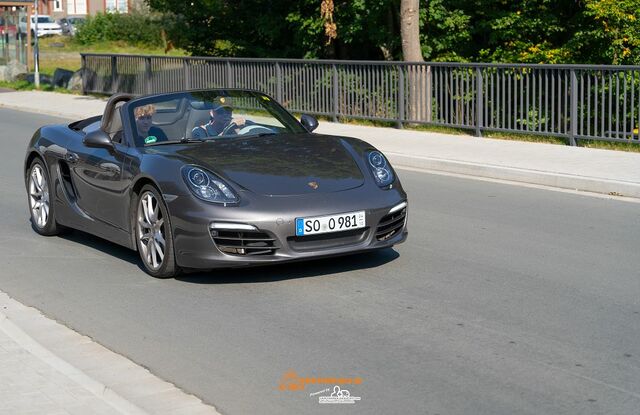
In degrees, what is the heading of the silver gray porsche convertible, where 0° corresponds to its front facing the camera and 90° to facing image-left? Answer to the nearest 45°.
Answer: approximately 315°

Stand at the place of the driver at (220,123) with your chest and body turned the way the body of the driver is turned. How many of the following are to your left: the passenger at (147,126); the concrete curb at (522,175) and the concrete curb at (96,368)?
1

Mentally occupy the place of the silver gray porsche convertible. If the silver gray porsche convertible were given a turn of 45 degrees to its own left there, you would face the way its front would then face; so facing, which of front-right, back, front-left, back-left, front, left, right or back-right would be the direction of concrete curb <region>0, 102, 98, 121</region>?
left

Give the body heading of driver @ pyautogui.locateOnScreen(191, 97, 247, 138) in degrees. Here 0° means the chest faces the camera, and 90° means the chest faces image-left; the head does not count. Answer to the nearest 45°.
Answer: approximately 315°

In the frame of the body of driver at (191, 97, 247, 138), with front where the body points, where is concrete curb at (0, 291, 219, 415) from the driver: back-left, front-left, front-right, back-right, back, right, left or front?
front-right

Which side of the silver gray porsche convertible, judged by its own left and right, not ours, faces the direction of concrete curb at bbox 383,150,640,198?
left

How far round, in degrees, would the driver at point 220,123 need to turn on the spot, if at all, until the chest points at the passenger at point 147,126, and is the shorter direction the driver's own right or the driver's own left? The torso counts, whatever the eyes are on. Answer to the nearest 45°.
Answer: approximately 135° to the driver's own right

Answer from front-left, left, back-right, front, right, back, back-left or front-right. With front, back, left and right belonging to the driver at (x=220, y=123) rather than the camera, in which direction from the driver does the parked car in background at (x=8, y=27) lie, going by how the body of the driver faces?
back-left

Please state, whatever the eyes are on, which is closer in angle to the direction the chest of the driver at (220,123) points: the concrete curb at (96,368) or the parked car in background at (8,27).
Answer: the concrete curb
